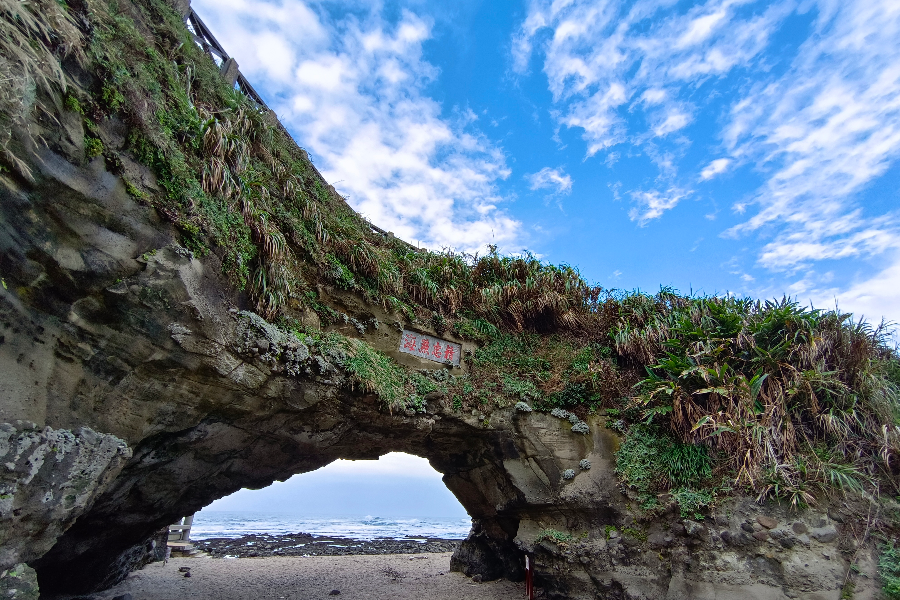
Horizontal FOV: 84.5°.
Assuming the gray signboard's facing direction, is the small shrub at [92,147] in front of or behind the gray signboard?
in front

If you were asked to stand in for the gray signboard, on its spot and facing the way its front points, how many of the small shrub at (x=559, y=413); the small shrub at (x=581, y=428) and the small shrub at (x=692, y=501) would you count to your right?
0

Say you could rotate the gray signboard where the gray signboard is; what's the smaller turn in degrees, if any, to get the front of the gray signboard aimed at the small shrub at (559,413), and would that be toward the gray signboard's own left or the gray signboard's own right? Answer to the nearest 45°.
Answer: approximately 90° to the gray signboard's own left

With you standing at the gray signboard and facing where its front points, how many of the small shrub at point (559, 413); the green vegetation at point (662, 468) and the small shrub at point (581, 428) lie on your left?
3

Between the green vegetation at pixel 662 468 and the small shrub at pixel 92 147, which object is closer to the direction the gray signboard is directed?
the small shrub

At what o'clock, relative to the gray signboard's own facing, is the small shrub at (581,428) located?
The small shrub is roughly at 9 o'clock from the gray signboard.

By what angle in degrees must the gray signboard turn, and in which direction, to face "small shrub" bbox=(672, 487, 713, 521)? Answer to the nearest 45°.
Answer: approximately 90° to its left

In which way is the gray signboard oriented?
toward the camera

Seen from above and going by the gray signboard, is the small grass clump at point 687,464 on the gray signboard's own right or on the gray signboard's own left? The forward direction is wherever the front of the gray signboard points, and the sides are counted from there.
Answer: on the gray signboard's own left

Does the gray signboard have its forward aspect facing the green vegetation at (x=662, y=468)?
no
